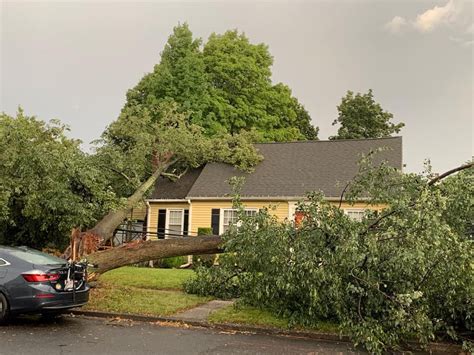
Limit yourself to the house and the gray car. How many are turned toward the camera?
1

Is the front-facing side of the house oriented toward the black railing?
no

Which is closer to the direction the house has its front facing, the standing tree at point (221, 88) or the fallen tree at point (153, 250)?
the fallen tree

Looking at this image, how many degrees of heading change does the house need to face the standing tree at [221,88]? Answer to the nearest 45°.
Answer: approximately 180°

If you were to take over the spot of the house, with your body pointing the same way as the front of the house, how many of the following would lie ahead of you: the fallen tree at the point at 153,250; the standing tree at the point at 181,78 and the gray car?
2

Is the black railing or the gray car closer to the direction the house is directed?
the gray car

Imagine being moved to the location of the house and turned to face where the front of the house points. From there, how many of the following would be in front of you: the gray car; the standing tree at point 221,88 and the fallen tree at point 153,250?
2

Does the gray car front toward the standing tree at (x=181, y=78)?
no

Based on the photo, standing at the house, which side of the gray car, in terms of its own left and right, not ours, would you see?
right

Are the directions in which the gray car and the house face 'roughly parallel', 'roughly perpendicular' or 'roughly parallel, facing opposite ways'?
roughly perpendicular

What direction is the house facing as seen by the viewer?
toward the camera

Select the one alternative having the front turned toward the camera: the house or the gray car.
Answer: the house
